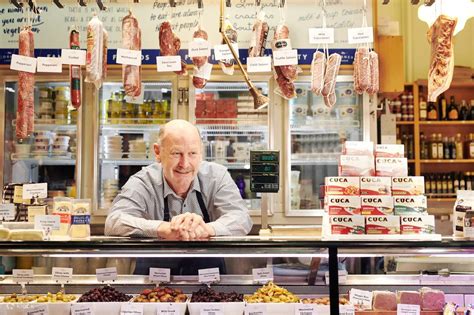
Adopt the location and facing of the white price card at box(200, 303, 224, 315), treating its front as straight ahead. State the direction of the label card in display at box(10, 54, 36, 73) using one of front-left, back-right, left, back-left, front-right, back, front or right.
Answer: back-right

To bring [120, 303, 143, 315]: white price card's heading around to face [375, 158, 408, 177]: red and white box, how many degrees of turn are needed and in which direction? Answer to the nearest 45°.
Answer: approximately 90° to its left

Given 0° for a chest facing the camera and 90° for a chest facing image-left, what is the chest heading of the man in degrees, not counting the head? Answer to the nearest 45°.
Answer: approximately 0°

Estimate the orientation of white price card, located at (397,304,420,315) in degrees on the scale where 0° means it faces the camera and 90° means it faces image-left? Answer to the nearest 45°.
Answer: approximately 0°

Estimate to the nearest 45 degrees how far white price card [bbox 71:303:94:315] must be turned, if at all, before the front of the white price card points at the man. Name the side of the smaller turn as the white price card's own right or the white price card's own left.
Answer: approximately 135° to the white price card's own left
